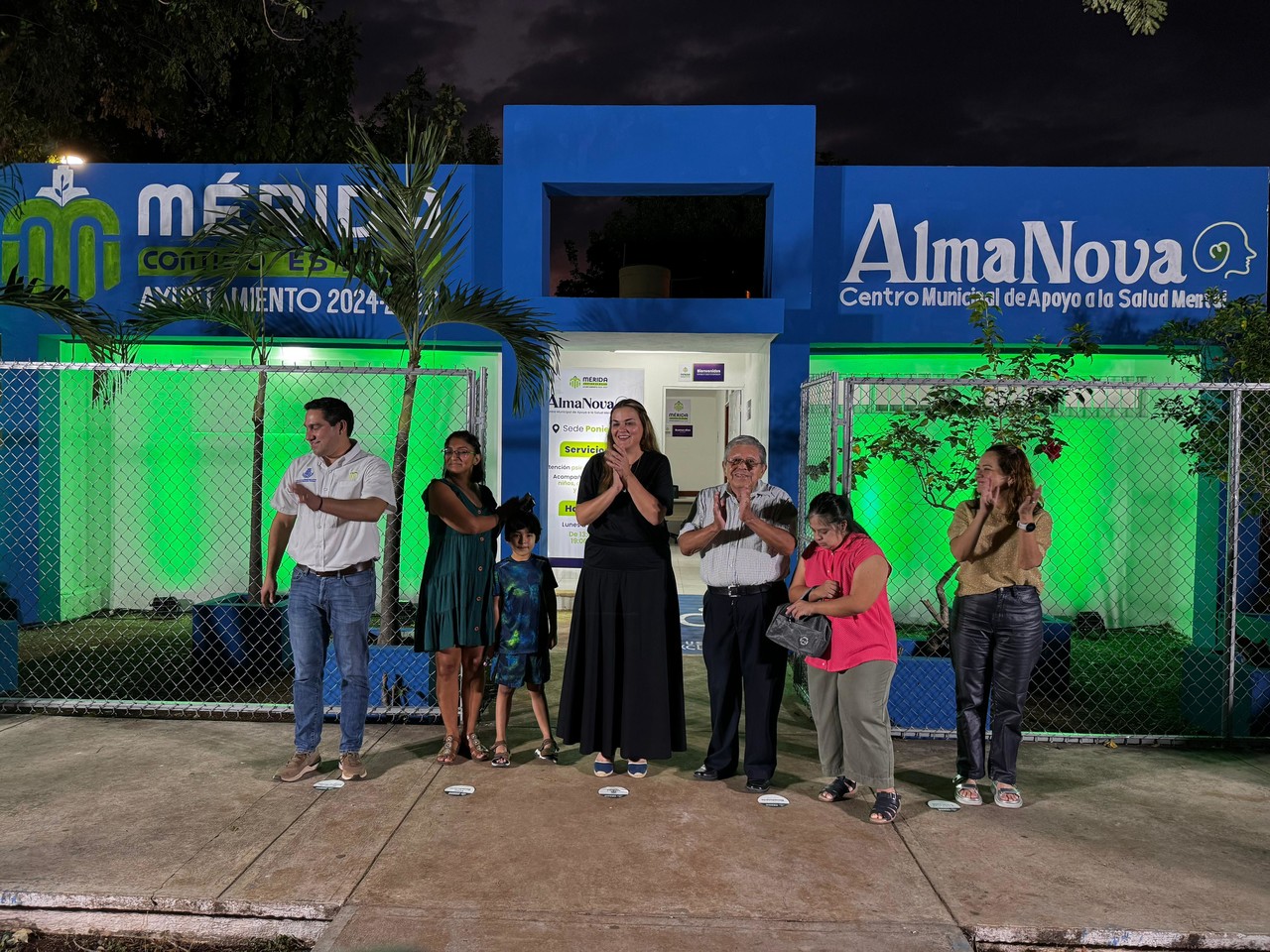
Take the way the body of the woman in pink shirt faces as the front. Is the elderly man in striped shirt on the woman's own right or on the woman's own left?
on the woman's own right

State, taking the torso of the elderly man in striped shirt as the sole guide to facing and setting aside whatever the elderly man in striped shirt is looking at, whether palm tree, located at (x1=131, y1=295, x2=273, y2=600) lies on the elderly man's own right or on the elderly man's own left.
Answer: on the elderly man's own right

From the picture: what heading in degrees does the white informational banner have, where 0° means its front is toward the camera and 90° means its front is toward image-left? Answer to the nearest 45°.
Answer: approximately 0°

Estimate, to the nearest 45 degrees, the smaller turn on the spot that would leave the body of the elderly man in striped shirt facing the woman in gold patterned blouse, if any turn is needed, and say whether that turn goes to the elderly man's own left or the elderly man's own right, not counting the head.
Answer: approximately 90° to the elderly man's own left

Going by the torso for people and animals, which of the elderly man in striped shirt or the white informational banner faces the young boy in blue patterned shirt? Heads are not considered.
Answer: the white informational banner

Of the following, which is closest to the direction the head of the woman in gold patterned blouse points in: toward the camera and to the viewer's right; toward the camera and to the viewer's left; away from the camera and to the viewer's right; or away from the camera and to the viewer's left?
toward the camera and to the viewer's left

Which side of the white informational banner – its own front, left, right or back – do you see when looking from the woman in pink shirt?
front

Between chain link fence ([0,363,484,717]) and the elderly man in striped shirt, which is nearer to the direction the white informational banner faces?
the elderly man in striped shirt

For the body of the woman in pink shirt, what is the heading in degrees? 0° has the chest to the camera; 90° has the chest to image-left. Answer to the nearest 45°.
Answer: approximately 45°

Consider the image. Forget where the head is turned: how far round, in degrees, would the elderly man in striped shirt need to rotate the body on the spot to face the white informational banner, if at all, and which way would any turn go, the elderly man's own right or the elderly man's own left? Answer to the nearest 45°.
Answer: approximately 180°

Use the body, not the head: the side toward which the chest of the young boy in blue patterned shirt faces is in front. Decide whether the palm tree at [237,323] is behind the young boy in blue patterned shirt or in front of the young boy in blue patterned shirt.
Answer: behind

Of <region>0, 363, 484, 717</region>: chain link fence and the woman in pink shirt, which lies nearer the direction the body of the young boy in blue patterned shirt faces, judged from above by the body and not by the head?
the woman in pink shirt
